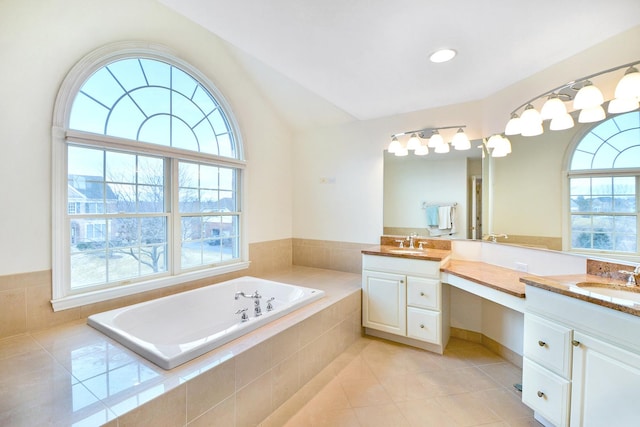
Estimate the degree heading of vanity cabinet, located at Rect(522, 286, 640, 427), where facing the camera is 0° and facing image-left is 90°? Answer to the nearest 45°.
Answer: approximately 45°

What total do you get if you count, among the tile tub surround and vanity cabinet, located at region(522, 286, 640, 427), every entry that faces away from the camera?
0

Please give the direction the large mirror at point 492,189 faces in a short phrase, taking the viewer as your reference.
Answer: facing the viewer and to the left of the viewer

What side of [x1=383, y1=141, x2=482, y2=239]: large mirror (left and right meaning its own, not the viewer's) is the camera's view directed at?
front

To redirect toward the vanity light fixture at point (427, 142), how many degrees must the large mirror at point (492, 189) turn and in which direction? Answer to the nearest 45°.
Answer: approximately 45° to its right

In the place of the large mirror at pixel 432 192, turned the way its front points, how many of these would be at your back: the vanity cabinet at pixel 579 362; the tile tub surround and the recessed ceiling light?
0

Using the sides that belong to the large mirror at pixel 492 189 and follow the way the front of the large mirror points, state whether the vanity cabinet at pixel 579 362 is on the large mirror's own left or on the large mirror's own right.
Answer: on the large mirror's own left

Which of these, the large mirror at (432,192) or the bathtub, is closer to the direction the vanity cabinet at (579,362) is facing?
the bathtub

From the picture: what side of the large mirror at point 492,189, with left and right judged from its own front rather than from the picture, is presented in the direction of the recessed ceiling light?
front

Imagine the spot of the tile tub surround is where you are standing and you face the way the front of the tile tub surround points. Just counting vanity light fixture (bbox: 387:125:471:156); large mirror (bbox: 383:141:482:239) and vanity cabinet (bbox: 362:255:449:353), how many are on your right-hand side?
0

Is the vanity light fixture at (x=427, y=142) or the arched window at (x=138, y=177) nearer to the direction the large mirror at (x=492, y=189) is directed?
the arched window

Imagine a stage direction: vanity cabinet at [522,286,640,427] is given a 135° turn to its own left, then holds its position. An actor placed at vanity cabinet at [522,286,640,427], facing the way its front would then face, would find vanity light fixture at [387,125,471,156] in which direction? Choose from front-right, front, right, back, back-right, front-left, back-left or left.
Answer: back-left

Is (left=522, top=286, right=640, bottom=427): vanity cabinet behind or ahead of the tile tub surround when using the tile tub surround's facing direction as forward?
ahead

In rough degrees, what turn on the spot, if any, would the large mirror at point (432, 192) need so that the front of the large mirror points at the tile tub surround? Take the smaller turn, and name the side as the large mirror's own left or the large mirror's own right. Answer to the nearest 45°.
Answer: approximately 45° to the large mirror's own right

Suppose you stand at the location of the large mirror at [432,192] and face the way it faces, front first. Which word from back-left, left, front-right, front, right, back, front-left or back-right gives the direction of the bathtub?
front-right

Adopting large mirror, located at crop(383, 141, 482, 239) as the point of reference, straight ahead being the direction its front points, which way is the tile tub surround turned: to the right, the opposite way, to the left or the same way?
to the left

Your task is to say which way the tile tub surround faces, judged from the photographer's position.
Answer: facing the viewer and to the right of the viewer

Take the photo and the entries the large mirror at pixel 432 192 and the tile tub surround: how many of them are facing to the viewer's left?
0
